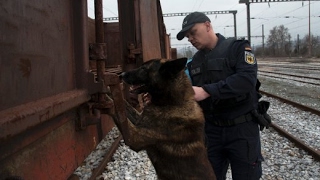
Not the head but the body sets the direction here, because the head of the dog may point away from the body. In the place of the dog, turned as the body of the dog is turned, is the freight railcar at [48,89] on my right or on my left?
on my left

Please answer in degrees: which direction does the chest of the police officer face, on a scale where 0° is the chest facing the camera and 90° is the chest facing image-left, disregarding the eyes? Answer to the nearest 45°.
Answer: approximately 45°

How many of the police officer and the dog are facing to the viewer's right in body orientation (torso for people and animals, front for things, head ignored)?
0

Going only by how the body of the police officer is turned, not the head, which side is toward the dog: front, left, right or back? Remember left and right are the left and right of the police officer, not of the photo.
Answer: front

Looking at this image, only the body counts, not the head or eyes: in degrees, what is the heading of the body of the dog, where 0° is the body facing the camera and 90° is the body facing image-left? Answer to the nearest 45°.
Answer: approximately 90°
